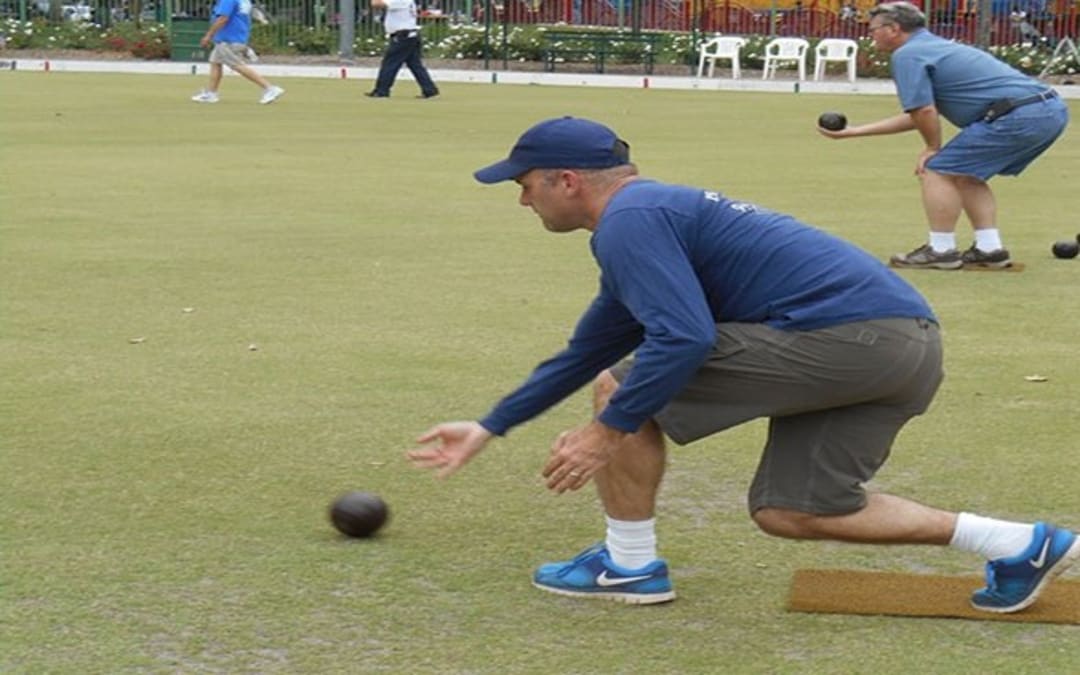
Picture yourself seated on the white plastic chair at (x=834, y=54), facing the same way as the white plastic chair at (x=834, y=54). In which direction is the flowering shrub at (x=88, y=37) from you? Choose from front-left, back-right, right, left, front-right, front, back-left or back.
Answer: right

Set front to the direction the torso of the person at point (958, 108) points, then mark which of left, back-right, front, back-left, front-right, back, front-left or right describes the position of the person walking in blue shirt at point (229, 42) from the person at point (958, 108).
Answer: front-right

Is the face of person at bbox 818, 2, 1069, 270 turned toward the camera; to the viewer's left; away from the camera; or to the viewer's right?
to the viewer's left

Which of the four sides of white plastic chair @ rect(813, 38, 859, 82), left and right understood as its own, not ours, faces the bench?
right

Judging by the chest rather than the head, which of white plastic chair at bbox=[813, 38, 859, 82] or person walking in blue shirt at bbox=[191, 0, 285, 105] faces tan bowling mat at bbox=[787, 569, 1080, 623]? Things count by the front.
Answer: the white plastic chair

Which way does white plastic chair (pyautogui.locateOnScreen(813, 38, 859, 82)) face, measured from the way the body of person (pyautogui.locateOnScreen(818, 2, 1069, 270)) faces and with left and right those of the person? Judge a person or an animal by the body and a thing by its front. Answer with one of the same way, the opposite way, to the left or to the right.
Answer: to the left

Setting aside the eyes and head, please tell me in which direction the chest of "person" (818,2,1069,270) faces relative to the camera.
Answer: to the viewer's left

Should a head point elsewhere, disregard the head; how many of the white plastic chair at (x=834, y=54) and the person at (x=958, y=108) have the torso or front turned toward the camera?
1

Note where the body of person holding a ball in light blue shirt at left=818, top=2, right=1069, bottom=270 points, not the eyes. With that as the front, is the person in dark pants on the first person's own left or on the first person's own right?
on the first person's own right

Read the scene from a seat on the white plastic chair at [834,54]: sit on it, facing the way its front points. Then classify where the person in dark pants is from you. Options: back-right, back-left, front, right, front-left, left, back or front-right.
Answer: front-right
